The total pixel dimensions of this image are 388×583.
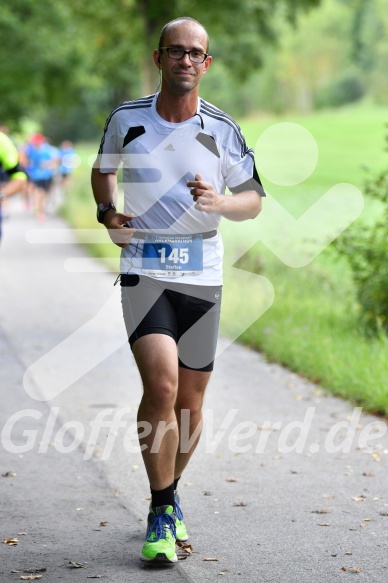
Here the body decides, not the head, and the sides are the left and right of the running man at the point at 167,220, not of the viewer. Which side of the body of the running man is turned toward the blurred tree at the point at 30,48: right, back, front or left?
back

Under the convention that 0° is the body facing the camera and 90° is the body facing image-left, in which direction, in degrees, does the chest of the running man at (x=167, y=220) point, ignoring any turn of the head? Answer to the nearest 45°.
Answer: approximately 0°

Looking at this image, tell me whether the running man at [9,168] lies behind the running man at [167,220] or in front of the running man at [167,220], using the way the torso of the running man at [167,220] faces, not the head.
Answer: behind

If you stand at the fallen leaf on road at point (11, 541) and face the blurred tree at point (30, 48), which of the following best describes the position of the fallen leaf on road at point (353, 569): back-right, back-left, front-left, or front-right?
back-right
